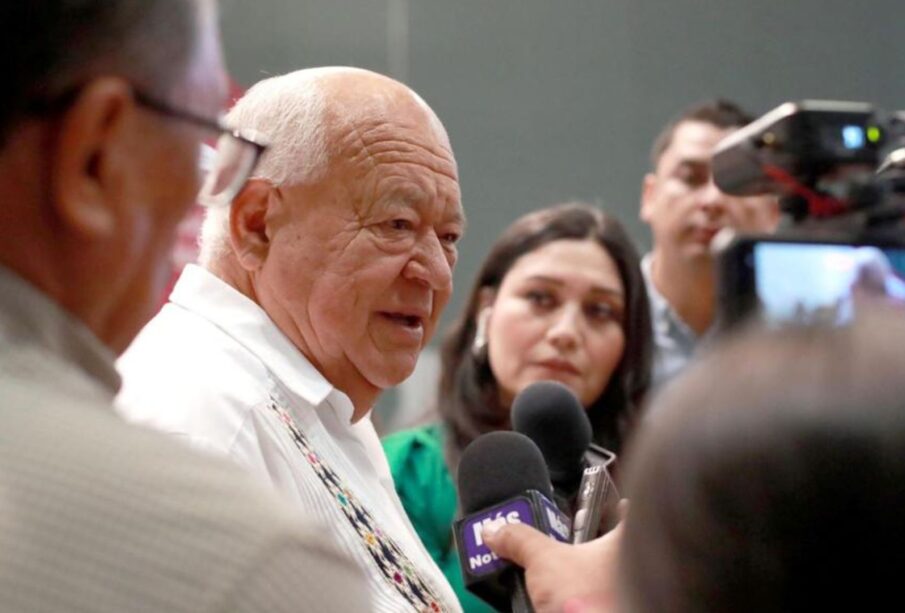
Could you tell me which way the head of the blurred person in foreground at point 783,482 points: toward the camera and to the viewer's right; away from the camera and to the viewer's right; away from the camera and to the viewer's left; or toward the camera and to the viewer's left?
away from the camera and to the viewer's left

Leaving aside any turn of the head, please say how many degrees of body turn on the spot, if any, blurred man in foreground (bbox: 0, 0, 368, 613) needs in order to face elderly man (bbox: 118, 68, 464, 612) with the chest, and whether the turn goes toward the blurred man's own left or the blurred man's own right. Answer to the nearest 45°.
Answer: approximately 45° to the blurred man's own left

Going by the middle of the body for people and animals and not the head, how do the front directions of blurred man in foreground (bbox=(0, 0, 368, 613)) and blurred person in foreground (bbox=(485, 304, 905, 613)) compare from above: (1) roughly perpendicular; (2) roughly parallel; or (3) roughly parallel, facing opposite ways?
roughly perpendicular

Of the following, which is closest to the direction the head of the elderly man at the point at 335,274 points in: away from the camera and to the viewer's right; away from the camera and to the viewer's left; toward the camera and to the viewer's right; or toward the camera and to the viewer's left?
toward the camera and to the viewer's right

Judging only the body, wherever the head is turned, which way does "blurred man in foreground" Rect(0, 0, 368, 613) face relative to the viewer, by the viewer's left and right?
facing away from the viewer and to the right of the viewer

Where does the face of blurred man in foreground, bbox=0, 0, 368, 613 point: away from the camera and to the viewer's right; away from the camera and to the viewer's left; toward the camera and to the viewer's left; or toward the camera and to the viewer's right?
away from the camera and to the viewer's right

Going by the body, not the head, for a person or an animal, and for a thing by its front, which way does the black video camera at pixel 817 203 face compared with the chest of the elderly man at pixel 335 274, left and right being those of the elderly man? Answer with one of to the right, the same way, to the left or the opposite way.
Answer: the opposite way

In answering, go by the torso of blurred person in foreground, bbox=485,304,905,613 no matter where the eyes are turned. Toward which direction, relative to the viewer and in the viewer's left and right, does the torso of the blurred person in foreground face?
facing away from the viewer and to the left of the viewer

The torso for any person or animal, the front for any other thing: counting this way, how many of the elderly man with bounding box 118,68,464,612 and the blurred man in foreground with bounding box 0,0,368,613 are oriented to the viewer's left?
0

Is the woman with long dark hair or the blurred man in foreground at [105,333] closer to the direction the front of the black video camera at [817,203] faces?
the woman with long dark hair

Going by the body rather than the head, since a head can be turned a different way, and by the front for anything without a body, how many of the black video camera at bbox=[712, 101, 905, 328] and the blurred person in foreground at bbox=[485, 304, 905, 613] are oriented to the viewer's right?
0
